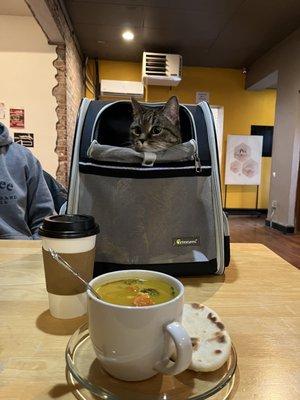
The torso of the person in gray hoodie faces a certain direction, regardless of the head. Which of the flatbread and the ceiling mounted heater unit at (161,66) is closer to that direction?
the flatbread

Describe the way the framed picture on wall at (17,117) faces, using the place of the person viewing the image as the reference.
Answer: facing the viewer

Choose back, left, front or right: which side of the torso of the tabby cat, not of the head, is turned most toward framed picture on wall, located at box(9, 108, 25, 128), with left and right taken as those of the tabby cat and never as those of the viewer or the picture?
right

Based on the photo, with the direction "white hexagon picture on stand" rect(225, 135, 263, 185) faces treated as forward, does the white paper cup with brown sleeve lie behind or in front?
in front

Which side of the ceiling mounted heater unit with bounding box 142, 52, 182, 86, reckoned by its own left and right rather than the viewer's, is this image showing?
front

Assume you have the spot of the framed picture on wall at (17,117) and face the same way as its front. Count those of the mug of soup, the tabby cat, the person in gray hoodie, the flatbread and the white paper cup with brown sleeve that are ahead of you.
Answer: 5

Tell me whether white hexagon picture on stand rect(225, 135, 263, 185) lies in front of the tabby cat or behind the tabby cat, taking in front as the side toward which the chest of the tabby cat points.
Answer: behind

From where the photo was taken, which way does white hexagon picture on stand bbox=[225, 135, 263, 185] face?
toward the camera
